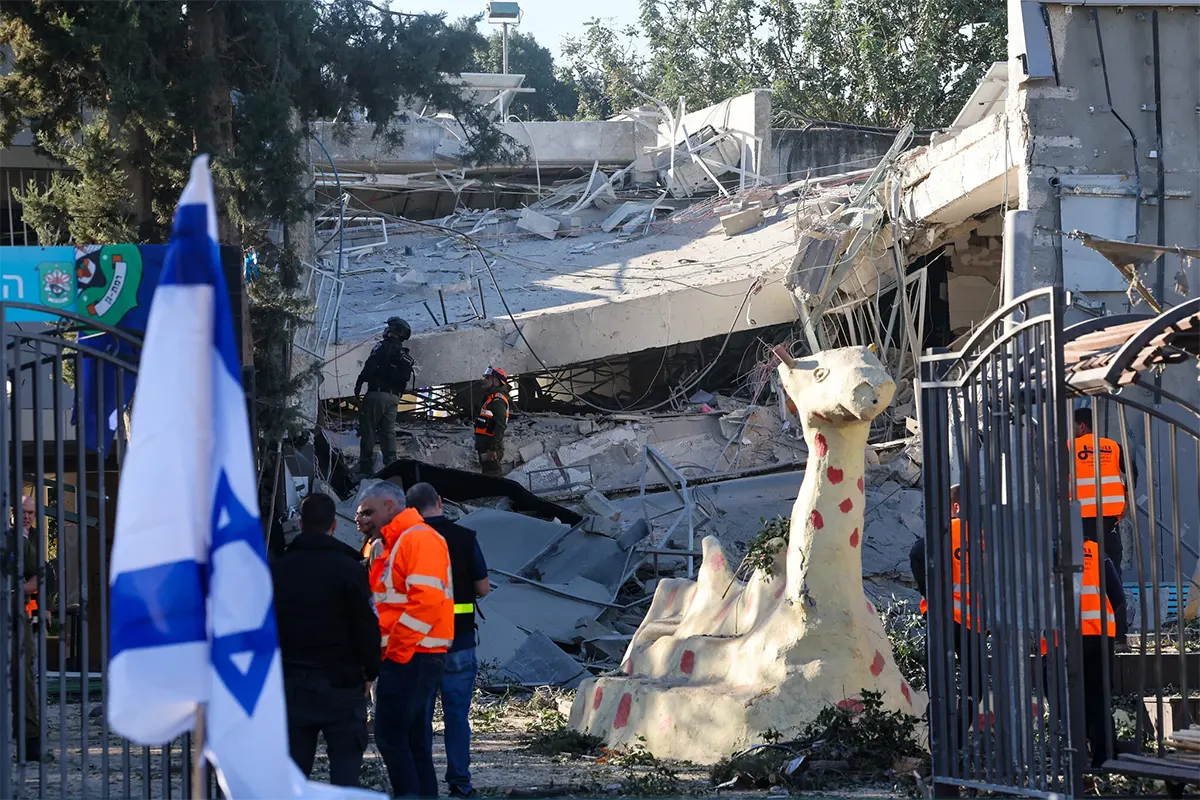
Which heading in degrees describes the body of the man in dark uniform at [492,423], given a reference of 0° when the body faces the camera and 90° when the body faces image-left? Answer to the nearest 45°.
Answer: approximately 90°

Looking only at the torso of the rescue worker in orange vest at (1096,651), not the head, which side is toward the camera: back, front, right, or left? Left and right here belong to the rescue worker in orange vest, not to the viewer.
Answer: back

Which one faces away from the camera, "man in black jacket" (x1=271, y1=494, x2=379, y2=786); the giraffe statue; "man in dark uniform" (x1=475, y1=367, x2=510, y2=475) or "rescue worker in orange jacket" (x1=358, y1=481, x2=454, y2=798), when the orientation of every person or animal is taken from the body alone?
the man in black jacket

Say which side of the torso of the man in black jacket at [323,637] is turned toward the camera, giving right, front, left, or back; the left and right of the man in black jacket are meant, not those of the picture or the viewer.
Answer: back

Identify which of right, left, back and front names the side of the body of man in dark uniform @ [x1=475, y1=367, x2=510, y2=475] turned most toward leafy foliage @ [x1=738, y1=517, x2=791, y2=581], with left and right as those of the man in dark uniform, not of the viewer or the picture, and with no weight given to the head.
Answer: left

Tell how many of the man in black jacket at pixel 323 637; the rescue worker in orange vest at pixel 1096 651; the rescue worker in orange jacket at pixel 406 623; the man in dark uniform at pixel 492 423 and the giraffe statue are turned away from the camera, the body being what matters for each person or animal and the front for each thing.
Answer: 2
